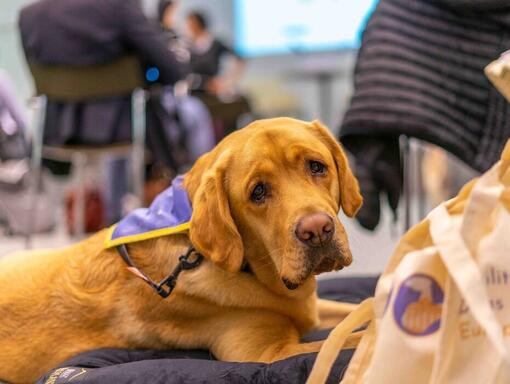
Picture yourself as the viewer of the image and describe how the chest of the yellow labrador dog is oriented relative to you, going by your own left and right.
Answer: facing to the right of the viewer

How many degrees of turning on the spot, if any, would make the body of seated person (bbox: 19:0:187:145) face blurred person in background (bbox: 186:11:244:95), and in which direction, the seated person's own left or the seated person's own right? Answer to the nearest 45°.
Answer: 0° — they already face them

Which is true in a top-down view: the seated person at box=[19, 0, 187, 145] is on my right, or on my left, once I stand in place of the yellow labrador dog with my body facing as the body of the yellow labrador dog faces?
on my left

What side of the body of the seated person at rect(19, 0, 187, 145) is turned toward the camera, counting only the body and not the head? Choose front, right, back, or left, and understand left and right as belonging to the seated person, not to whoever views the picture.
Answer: back

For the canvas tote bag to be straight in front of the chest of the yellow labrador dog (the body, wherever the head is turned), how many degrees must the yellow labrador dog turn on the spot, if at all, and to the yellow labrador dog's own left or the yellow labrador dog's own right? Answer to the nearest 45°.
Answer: approximately 45° to the yellow labrador dog's own right

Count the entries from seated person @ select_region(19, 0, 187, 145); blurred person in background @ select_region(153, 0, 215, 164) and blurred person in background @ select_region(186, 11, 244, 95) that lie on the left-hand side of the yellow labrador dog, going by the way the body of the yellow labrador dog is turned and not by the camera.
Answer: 3

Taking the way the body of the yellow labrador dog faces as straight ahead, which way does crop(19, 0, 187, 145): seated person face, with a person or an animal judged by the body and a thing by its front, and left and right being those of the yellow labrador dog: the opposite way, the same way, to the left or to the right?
to the left

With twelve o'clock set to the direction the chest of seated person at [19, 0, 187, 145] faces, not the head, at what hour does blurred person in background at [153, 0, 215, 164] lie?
The blurred person in background is roughly at 1 o'clock from the seated person.

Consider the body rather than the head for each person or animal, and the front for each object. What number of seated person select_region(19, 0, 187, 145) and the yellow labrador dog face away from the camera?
1

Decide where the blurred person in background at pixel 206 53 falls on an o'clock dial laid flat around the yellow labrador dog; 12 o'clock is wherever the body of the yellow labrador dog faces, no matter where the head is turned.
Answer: The blurred person in background is roughly at 9 o'clock from the yellow labrador dog.

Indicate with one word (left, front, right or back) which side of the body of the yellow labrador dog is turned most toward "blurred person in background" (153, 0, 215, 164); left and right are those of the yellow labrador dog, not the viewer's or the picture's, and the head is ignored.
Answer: left

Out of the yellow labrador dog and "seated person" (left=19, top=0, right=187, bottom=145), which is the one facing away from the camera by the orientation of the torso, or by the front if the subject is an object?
the seated person

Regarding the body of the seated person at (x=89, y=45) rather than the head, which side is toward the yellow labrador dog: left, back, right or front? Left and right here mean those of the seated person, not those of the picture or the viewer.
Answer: back
